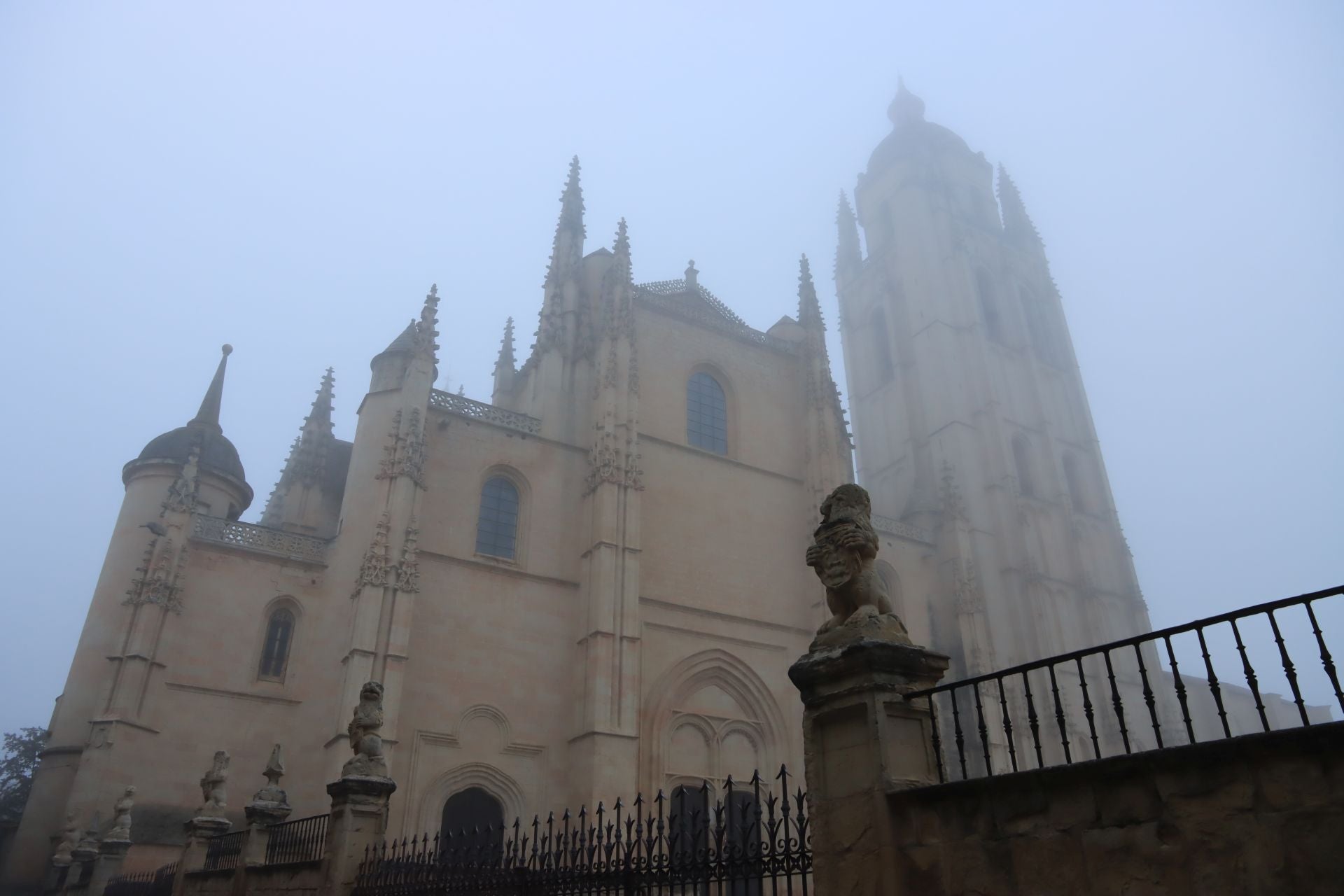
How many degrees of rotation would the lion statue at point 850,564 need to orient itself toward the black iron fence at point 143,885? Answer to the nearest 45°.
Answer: approximately 90° to its right

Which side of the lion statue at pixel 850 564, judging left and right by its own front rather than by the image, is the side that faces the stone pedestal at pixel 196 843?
right

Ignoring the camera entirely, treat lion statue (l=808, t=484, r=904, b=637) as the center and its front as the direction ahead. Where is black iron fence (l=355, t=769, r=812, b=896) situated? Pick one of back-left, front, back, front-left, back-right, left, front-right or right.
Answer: right

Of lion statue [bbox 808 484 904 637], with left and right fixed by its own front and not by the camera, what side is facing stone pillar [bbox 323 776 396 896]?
right

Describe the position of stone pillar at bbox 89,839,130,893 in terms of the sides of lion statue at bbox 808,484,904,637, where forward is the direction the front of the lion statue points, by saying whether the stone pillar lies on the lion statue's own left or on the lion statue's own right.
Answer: on the lion statue's own right

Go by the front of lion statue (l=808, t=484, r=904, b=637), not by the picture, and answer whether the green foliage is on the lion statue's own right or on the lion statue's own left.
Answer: on the lion statue's own right

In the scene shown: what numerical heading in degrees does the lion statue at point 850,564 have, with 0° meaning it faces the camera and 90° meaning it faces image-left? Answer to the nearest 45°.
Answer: approximately 45°

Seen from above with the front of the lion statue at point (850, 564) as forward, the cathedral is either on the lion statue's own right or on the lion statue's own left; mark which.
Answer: on the lion statue's own right

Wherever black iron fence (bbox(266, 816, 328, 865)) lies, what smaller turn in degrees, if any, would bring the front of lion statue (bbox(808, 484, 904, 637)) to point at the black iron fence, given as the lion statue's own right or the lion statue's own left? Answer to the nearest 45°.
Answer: approximately 90° to the lion statue's own right

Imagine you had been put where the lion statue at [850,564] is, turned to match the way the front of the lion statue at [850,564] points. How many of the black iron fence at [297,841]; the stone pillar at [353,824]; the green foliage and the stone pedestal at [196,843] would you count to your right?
4
